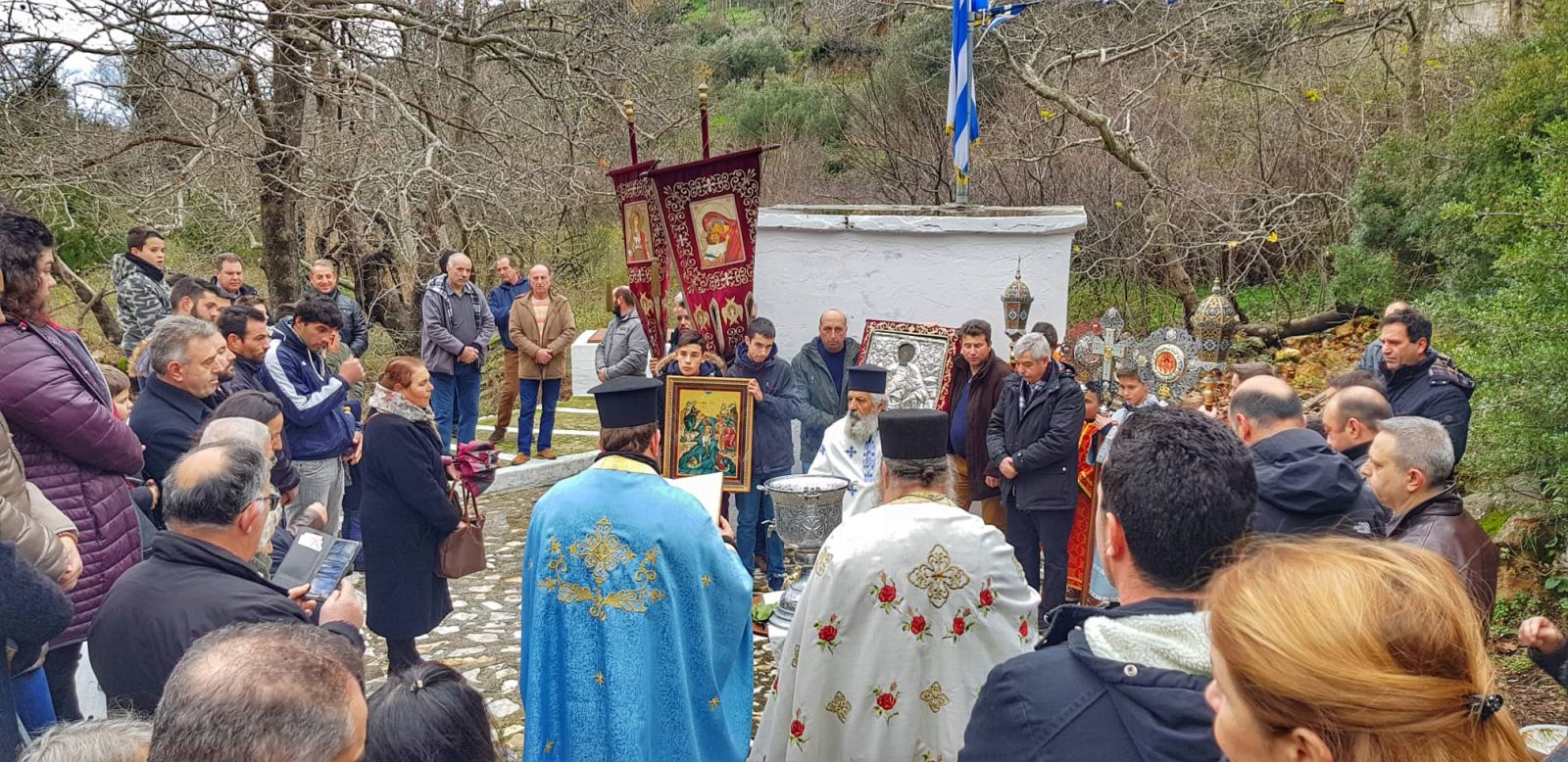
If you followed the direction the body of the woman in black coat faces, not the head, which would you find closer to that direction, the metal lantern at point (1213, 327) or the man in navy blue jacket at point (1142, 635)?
the metal lantern

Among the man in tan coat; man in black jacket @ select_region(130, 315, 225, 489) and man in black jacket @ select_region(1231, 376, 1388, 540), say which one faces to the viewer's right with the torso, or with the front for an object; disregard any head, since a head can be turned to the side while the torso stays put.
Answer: man in black jacket @ select_region(130, 315, 225, 489)

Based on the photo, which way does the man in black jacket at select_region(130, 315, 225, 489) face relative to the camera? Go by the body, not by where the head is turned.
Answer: to the viewer's right

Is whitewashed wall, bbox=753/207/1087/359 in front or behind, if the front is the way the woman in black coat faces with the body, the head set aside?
in front

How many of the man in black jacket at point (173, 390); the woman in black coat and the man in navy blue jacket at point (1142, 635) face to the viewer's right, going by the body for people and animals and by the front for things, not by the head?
2

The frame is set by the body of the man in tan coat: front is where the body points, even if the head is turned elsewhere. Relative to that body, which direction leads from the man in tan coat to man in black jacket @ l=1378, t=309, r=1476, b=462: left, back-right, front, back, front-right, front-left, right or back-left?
front-left

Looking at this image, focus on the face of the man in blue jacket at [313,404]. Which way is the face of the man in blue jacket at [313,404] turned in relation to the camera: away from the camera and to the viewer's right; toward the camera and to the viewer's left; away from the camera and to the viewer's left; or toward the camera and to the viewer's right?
toward the camera and to the viewer's right

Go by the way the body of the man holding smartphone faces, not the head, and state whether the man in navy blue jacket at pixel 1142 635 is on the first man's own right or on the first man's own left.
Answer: on the first man's own right

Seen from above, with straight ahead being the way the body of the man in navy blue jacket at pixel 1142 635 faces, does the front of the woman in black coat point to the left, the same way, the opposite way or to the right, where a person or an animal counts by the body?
to the right

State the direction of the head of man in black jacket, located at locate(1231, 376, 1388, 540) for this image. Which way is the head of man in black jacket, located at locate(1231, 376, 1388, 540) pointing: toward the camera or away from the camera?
away from the camera

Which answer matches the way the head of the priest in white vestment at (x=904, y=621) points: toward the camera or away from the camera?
away from the camera

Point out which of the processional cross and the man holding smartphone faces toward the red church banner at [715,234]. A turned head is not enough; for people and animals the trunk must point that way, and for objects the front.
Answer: the man holding smartphone

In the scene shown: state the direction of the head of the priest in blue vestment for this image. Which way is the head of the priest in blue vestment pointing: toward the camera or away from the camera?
away from the camera

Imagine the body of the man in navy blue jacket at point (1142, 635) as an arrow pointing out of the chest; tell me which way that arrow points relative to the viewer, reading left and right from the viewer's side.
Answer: facing away from the viewer and to the left of the viewer

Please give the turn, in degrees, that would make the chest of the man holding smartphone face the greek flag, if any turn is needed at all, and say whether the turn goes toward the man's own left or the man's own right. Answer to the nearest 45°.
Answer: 0° — they already face it

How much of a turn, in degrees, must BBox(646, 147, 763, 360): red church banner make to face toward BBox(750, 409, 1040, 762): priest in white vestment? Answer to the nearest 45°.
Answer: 0° — it already faces them

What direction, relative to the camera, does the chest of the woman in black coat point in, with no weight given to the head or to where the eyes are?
to the viewer's right

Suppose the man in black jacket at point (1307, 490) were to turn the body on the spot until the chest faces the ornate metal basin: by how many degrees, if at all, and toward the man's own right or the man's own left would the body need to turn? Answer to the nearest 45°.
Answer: approximately 45° to the man's own left
